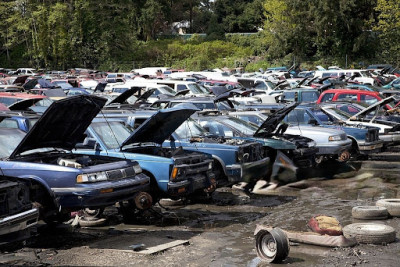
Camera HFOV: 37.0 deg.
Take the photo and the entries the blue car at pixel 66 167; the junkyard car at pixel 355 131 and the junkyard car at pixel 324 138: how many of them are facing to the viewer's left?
0

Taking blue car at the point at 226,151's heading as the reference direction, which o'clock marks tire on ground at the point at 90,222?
The tire on ground is roughly at 3 o'clock from the blue car.

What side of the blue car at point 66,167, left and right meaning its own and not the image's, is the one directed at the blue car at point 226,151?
left

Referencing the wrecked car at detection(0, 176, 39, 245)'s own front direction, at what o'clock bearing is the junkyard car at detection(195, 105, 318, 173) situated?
The junkyard car is roughly at 9 o'clock from the wrecked car.

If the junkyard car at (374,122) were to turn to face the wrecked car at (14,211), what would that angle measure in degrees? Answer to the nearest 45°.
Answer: approximately 45° to its right

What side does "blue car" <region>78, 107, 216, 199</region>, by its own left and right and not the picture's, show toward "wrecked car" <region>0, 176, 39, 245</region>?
right

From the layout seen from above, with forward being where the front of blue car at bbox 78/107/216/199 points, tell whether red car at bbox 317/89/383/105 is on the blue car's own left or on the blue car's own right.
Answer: on the blue car's own left

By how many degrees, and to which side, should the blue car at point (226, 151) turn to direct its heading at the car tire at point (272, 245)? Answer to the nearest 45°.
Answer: approximately 45° to its right

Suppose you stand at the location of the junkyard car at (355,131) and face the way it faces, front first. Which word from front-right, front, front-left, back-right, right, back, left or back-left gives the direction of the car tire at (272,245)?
front-right

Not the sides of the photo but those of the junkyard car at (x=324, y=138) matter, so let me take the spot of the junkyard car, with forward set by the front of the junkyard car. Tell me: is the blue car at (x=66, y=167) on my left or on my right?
on my right

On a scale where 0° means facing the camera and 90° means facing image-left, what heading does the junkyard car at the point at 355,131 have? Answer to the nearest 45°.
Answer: approximately 315°

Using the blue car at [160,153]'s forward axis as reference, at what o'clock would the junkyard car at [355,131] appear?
The junkyard car is roughly at 9 o'clock from the blue car.

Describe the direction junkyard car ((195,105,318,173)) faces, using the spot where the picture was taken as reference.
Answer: facing the viewer and to the right of the viewer

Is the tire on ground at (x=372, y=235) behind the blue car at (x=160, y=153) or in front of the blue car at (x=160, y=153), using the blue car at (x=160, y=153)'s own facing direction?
in front

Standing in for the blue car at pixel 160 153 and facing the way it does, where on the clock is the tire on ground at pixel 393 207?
The tire on ground is roughly at 11 o'clock from the blue car.

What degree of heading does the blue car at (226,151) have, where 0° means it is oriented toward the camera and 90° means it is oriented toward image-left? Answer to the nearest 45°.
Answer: approximately 315°

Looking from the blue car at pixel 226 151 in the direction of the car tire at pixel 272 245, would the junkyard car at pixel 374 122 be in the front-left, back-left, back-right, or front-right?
back-left
